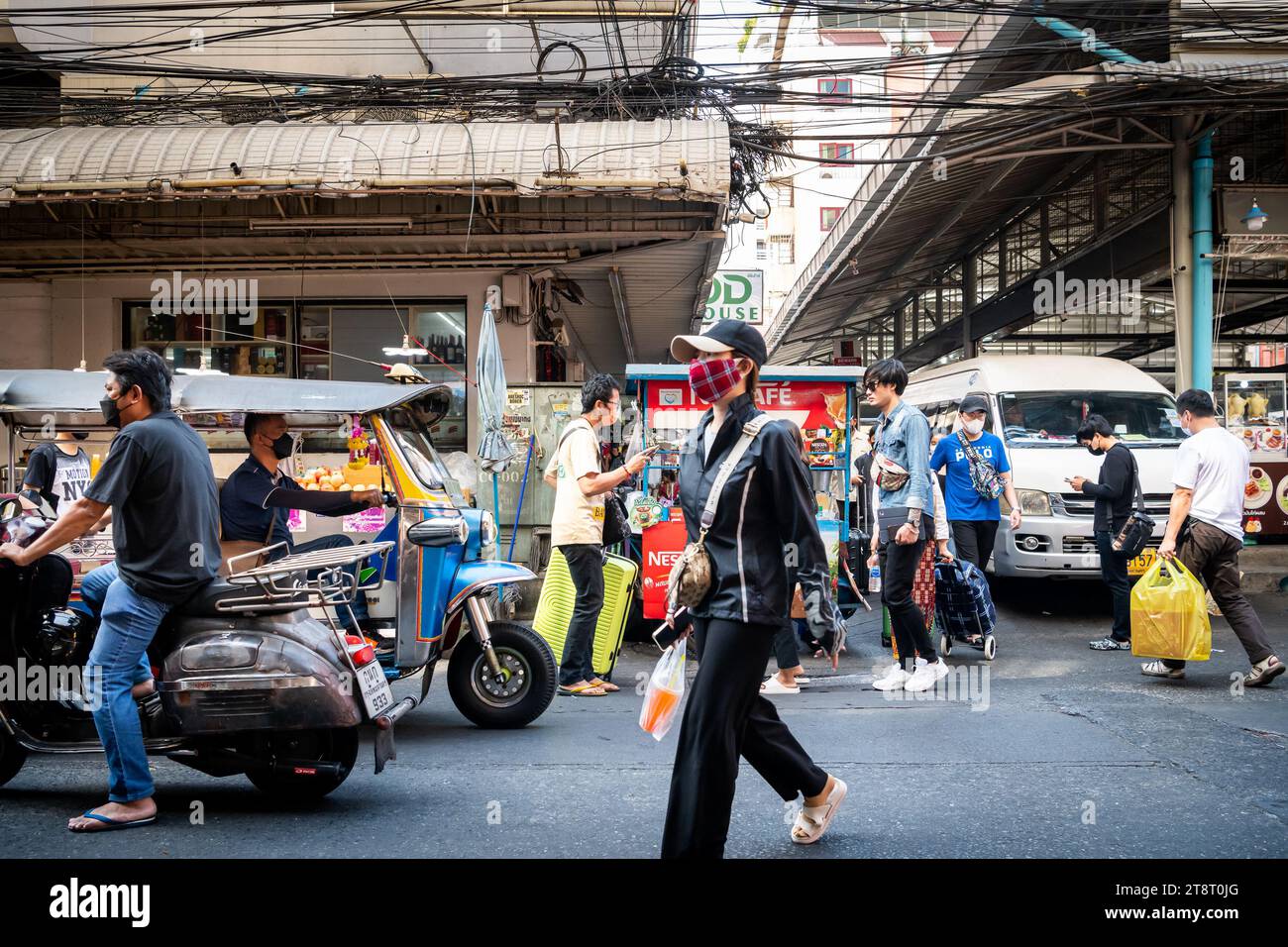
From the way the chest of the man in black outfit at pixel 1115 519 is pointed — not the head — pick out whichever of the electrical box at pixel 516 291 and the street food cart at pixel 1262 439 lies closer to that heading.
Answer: the electrical box

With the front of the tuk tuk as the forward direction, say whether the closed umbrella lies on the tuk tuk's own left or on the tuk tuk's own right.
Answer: on the tuk tuk's own left

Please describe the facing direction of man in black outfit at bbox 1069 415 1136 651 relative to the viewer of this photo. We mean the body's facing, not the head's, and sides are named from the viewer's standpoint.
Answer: facing to the left of the viewer

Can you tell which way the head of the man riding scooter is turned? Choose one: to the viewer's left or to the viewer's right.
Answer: to the viewer's left

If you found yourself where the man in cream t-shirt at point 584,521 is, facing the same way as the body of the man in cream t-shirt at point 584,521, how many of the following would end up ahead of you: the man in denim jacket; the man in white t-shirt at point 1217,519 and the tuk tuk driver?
2

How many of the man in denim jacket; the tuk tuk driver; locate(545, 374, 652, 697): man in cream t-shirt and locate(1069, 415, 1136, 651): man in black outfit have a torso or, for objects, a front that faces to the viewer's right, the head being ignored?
2

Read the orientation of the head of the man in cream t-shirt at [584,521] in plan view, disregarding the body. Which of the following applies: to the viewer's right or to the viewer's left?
to the viewer's right

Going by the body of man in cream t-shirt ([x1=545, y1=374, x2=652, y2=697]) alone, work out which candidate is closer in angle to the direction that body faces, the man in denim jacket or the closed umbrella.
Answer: the man in denim jacket

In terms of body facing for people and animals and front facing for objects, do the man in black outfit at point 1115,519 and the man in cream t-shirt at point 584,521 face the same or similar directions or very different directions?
very different directions

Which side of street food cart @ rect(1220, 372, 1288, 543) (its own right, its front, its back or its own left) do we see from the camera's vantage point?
front

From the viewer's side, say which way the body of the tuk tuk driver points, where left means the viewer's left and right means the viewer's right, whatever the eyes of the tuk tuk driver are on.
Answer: facing to the right of the viewer

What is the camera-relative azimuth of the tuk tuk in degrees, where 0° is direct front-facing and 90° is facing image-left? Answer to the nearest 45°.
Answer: approximately 270°

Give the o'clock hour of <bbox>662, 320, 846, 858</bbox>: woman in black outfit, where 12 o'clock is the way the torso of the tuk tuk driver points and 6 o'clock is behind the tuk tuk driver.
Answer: The woman in black outfit is roughly at 2 o'clock from the tuk tuk driver.

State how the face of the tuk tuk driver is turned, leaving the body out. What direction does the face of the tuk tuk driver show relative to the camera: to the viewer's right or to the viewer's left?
to the viewer's right

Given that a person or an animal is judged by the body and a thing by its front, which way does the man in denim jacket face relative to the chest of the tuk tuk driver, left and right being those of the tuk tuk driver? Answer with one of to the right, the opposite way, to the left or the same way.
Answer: the opposite way

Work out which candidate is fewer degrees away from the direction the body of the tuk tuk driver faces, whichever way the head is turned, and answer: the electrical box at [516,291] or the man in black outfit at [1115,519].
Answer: the man in black outfit

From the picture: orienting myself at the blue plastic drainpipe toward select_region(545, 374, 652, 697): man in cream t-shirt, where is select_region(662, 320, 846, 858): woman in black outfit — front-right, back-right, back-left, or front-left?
front-left

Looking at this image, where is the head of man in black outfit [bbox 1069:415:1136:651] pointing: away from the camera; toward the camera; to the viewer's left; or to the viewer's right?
to the viewer's left

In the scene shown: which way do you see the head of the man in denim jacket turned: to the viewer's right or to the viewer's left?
to the viewer's left

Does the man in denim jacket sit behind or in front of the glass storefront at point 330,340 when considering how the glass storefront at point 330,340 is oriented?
in front
